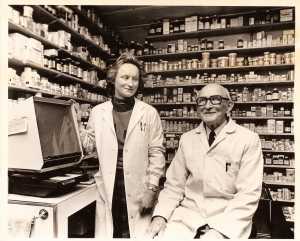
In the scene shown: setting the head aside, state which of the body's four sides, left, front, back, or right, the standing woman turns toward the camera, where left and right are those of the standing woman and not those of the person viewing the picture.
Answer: front

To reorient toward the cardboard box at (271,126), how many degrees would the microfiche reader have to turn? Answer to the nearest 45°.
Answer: approximately 90° to its left

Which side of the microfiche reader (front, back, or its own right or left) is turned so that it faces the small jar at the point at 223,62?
left

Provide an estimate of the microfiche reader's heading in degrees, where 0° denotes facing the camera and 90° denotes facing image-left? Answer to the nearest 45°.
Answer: approximately 315°

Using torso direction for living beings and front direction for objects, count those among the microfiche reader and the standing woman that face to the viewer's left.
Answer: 0

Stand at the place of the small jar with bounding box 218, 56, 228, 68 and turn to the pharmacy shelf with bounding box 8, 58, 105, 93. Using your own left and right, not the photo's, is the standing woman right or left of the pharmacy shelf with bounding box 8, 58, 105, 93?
left

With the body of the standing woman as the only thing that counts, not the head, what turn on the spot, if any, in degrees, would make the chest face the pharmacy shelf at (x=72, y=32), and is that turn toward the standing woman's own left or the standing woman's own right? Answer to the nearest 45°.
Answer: approximately 180°

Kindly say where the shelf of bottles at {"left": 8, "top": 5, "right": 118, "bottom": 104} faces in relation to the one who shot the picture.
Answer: facing the viewer and to the right of the viewer

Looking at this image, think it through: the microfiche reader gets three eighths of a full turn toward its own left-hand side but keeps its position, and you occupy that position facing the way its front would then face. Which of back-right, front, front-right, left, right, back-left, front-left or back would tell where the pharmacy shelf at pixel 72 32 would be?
front

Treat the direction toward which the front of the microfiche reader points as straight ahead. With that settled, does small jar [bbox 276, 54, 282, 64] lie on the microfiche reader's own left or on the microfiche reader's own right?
on the microfiche reader's own left

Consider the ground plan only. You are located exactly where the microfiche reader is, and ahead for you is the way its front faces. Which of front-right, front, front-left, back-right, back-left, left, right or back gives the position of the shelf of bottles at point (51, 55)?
back-left

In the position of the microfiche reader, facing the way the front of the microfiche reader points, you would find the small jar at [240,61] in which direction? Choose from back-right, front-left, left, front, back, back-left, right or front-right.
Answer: left

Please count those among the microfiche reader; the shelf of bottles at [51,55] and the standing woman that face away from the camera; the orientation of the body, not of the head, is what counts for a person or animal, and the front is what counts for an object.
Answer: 0
